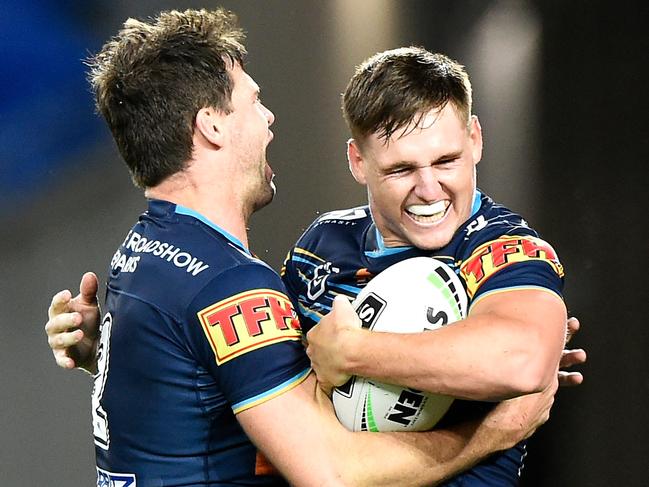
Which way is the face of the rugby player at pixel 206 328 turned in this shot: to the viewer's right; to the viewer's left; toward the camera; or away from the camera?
to the viewer's right
